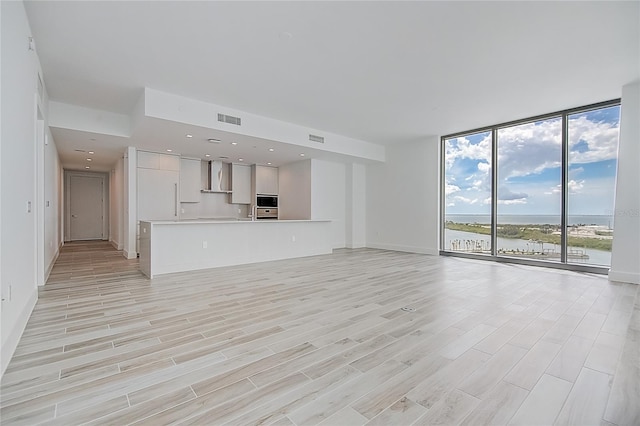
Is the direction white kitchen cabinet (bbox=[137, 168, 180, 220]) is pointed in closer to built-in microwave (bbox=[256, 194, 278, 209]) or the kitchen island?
the kitchen island

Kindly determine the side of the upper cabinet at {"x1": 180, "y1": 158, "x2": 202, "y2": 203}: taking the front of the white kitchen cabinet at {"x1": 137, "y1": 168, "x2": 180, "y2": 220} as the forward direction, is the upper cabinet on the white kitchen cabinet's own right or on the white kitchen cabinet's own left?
on the white kitchen cabinet's own left

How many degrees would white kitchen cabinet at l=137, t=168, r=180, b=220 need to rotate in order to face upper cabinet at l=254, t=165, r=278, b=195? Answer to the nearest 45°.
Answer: approximately 90° to its left

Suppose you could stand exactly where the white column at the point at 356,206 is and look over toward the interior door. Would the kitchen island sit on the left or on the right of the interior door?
left

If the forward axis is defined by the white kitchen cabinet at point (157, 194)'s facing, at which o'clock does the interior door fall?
The interior door is roughly at 5 o'clock from the white kitchen cabinet.

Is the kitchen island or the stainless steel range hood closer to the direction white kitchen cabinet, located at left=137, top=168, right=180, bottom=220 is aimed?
the kitchen island

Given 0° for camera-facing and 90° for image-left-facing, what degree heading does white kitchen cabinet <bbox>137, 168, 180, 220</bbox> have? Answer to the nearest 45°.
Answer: approximately 0°

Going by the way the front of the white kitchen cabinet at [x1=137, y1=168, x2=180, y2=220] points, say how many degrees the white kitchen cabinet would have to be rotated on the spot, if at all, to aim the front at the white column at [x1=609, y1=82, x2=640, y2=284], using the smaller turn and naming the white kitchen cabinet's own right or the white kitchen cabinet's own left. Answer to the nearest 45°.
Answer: approximately 45° to the white kitchen cabinet's own left

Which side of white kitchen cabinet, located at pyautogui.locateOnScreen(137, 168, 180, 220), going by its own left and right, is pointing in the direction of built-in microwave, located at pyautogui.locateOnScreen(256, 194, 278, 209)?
left

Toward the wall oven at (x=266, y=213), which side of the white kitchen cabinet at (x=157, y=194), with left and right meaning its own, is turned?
left

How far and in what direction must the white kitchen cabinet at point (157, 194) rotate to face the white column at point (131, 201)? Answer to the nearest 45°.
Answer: approximately 90° to its right
